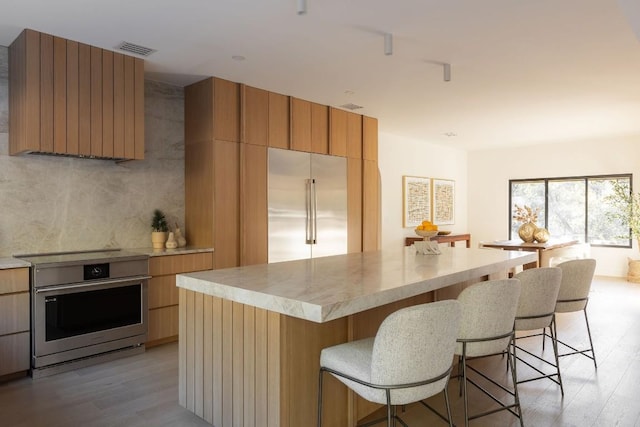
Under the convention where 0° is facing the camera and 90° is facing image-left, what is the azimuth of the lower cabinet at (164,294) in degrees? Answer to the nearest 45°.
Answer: approximately 315°

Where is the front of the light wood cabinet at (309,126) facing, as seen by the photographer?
facing the viewer and to the right of the viewer

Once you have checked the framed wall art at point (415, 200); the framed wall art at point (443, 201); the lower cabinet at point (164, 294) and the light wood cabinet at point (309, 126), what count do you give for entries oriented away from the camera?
0

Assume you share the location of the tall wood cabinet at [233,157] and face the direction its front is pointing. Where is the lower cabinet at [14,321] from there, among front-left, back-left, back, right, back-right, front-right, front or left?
right

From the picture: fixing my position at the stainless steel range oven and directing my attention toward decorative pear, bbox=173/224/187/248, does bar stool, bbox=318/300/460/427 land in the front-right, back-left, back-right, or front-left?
back-right

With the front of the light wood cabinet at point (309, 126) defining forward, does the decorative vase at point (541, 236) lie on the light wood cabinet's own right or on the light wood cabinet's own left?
on the light wood cabinet's own left

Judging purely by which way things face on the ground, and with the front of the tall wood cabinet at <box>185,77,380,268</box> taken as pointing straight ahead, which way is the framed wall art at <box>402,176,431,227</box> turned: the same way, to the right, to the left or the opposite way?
the same way

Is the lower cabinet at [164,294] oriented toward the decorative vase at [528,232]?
no

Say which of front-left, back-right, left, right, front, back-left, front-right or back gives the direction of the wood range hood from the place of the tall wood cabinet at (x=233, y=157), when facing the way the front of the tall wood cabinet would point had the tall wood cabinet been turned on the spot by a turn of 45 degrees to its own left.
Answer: back-right

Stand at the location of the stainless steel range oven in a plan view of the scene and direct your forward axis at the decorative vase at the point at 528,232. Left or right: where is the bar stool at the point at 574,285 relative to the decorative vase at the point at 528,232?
right

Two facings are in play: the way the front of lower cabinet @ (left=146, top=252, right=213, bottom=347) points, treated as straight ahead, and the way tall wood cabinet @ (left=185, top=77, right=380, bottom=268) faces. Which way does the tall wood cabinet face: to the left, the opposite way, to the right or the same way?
the same way

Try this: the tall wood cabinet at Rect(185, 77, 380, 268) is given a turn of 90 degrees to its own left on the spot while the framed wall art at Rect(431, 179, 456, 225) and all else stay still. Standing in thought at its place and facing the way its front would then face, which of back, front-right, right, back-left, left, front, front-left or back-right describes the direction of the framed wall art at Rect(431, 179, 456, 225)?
front

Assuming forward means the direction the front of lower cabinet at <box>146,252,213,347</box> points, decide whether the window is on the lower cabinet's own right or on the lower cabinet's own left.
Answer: on the lower cabinet's own left

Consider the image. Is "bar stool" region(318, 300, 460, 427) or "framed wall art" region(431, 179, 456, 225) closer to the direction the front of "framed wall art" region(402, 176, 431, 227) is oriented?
the bar stool
